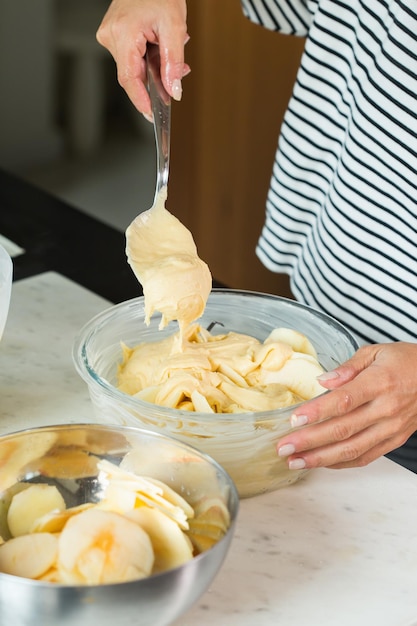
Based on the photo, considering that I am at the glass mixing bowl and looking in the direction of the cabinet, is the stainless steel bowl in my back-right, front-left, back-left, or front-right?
back-left

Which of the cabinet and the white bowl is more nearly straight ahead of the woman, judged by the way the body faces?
the white bowl

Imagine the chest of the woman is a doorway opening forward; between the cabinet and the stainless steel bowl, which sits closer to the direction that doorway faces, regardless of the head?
the stainless steel bowl

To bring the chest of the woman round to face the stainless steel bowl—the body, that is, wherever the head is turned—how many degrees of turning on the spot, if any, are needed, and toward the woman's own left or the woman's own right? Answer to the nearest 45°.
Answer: approximately 45° to the woman's own left

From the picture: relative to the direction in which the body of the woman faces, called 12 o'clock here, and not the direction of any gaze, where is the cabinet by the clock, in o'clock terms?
The cabinet is roughly at 4 o'clock from the woman.

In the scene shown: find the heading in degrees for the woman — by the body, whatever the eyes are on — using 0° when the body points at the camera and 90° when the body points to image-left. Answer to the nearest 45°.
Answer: approximately 45°
